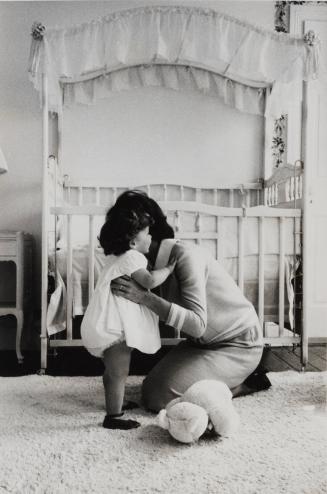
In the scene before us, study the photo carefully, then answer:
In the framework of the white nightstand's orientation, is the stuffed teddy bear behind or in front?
in front

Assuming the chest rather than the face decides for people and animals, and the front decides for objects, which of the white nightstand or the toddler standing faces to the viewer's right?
the toddler standing

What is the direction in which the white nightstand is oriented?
toward the camera

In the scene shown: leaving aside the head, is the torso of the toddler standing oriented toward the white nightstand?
no

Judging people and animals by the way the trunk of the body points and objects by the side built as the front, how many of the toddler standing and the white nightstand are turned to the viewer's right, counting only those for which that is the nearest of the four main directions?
1

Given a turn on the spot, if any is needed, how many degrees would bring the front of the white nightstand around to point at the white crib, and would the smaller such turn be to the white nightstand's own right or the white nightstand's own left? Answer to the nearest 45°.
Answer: approximately 45° to the white nightstand's own left

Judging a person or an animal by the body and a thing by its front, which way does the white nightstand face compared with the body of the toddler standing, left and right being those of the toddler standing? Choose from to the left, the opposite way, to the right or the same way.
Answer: to the right

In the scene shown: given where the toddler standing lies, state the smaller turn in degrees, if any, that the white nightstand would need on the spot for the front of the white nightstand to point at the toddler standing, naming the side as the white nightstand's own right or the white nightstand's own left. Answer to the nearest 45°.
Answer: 0° — it already faces them

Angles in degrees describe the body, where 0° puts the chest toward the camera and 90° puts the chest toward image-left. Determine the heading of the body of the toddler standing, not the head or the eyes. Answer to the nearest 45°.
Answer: approximately 270°
